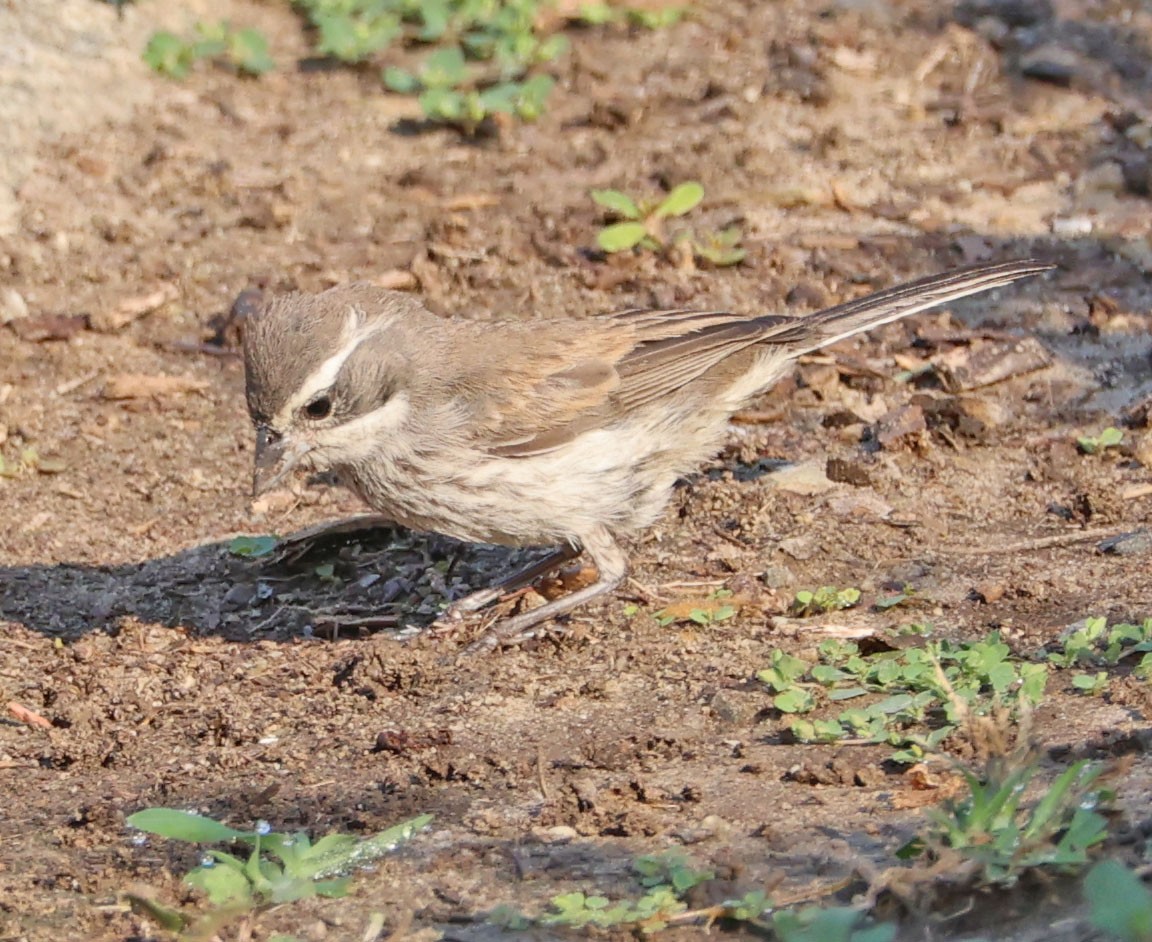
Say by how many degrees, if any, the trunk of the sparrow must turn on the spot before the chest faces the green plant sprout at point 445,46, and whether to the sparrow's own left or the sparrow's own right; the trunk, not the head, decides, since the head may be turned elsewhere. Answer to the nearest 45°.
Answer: approximately 90° to the sparrow's own right

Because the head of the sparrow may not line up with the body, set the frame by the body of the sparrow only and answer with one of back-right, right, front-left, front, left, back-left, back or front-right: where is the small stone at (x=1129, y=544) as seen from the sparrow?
back

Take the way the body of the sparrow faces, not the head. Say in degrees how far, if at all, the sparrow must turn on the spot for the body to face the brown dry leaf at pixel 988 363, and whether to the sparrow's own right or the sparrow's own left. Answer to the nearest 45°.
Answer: approximately 135° to the sparrow's own right

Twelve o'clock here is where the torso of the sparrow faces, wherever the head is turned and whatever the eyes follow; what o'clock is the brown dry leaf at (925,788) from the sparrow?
The brown dry leaf is roughly at 8 o'clock from the sparrow.

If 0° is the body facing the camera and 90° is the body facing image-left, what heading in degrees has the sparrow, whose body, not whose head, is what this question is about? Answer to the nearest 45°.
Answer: approximately 90°

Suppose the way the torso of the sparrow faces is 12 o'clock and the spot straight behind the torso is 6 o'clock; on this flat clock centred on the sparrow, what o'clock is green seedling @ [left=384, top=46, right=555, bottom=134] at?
The green seedling is roughly at 3 o'clock from the sparrow.

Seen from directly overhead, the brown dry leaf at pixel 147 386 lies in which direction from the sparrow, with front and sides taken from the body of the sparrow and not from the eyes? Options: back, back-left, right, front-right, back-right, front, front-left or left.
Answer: front-right

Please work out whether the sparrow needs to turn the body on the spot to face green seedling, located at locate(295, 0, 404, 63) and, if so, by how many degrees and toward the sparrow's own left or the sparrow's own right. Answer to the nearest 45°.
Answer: approximately 90° to the sparrow's own right

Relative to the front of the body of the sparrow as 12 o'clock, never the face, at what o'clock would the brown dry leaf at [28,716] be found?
The brown dry leaf is roughly at 11 o'clock from the sparrow.

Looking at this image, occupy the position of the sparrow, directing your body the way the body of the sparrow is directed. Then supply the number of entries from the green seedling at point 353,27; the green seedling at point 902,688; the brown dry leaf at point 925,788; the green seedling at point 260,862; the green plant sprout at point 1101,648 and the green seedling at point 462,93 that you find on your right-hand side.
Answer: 2

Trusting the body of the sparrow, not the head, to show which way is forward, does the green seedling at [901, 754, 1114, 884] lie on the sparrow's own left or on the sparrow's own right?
on the sparrow's own left

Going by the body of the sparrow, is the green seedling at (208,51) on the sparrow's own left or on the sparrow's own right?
on the sparrow's own right
